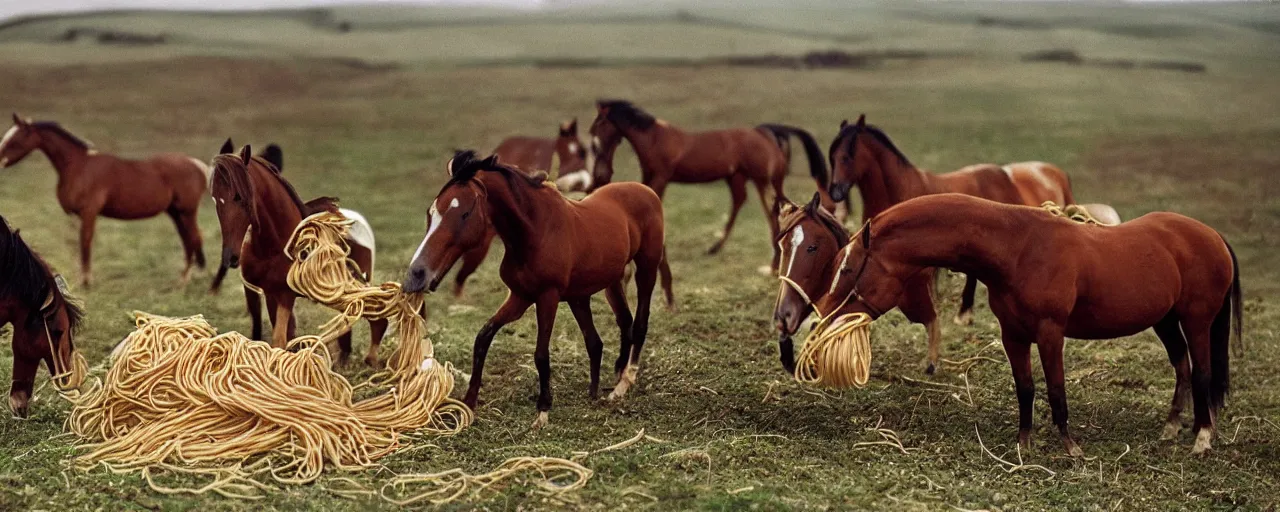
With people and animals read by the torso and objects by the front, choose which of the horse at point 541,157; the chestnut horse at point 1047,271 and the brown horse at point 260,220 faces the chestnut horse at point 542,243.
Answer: the chestnut horse at point 1047,271

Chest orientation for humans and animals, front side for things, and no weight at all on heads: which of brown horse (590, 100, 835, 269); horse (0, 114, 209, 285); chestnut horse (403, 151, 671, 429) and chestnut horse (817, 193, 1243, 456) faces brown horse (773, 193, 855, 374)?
chestnut horse (817, 193, 1243, 456)

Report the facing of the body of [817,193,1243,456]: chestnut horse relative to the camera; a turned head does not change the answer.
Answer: to the viewer's left

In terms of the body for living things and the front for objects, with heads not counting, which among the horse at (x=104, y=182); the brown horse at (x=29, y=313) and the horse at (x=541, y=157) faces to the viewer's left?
the horse at (x=104, y=182)

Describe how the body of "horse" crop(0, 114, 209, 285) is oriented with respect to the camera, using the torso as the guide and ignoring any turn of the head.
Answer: to the viewer's left

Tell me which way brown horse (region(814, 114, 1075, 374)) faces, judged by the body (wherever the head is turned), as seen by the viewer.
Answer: to the viewer's left

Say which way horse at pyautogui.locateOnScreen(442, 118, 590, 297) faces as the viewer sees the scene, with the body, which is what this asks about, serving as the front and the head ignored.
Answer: to the viewer's right

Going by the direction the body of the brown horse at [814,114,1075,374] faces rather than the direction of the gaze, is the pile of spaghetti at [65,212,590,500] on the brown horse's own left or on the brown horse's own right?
on the brown horse's own left

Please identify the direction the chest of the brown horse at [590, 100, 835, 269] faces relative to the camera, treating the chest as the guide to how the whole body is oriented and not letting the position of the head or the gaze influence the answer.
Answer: to the viewer's left

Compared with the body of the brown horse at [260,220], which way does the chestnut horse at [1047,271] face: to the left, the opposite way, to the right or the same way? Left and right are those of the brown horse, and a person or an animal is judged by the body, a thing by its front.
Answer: to the right

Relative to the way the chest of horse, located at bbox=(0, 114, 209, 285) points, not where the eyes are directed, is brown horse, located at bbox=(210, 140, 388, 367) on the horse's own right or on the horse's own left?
on the horse's own left

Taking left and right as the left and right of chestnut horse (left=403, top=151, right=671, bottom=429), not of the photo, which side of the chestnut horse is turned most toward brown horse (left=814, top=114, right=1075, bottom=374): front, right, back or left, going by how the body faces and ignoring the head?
back

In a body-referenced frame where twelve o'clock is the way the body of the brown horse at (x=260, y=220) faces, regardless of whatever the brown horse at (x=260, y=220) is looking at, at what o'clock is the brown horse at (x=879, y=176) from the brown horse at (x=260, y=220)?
the brown horse at (x=879, y=176) is roughly at 7 o'clock from the brown horse at (x=260, y=220).
